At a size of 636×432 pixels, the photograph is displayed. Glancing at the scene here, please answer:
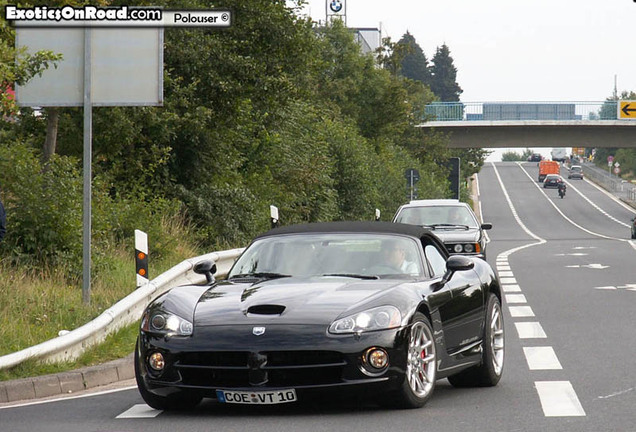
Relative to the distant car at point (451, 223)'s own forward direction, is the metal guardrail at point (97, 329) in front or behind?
in front

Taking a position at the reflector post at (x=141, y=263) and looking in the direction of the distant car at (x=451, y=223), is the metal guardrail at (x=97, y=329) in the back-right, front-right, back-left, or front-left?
back-right

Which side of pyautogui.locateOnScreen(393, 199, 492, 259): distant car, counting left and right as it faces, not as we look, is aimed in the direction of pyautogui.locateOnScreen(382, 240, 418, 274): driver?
front

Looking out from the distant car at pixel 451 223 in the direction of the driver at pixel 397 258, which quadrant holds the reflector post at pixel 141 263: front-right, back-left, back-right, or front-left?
front-right

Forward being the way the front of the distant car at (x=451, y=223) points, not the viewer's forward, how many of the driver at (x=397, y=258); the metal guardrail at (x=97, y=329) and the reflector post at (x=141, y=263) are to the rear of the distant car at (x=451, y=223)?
0

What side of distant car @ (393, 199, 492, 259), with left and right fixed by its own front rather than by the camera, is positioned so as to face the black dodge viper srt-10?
front

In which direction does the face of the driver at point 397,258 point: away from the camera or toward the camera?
toward the camera

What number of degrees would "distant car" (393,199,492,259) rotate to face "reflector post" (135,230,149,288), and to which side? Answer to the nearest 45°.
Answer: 0° — it already faces it

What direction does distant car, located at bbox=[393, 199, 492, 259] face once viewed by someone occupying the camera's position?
facing the viewer
